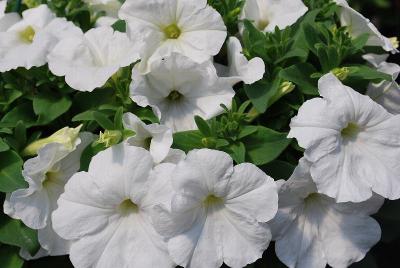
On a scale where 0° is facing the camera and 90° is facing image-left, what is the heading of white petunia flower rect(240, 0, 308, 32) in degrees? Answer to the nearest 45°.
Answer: approximately 0°

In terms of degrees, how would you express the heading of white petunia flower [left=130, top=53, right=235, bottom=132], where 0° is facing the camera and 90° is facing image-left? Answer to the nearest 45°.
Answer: approximately 0°

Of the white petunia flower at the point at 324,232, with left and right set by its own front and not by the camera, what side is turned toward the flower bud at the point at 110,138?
right
